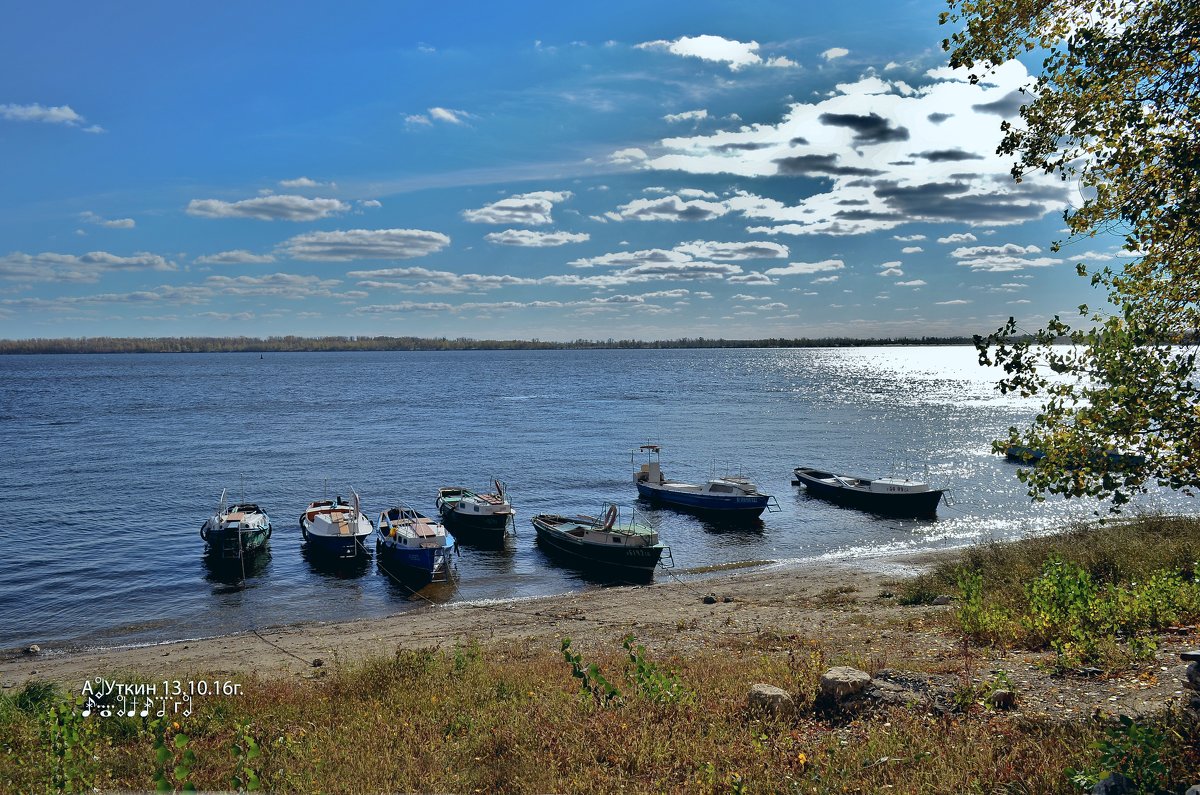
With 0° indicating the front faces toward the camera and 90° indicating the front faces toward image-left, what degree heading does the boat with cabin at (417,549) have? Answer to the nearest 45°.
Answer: approximately 315°

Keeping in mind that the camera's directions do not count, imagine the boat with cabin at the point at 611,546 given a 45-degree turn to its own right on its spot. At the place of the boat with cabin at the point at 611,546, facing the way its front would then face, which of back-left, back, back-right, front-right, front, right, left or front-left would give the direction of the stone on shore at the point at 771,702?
front
